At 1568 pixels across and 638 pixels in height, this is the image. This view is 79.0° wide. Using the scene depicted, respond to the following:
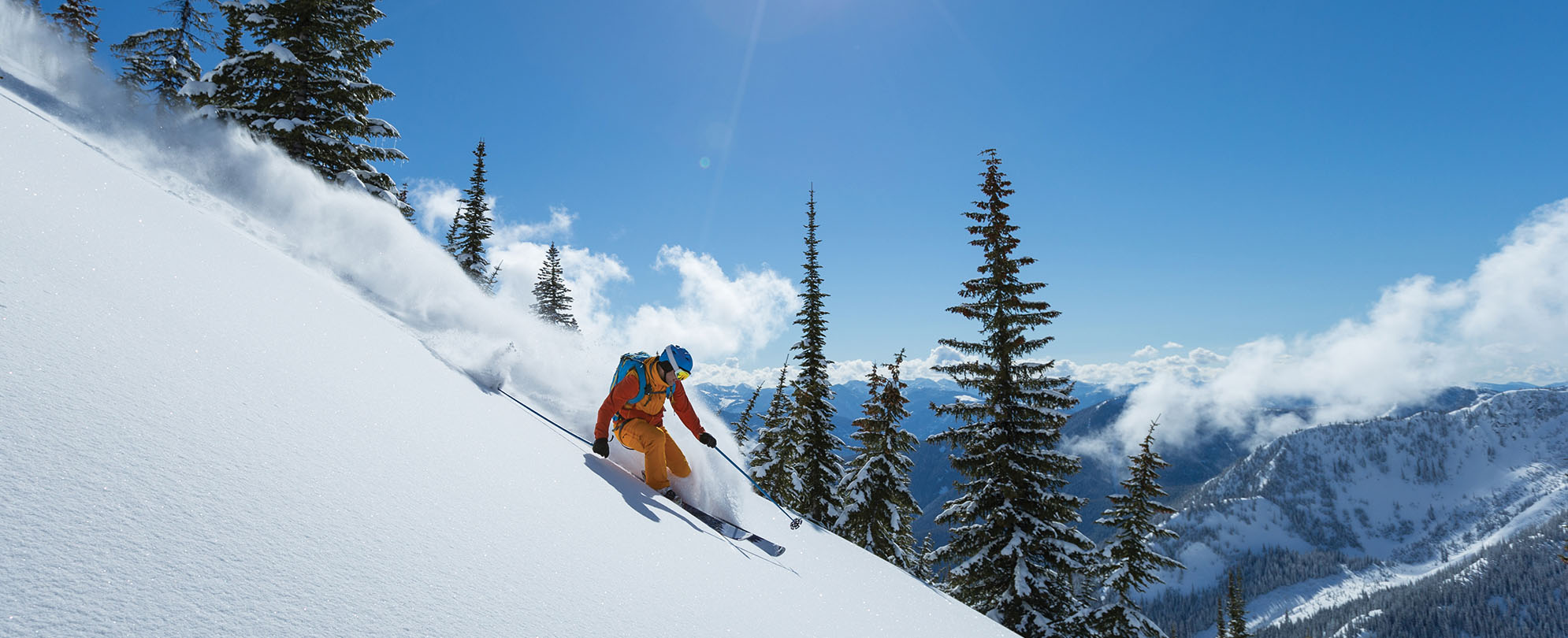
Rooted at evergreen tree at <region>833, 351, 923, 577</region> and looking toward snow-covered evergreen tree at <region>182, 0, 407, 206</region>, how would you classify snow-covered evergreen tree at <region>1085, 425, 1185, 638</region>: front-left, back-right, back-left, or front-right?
back-left

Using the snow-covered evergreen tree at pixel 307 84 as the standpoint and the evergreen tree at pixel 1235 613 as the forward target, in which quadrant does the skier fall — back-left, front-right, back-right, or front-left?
front-right

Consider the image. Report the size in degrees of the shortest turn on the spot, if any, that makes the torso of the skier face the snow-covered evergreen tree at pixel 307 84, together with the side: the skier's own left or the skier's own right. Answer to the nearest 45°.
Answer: approximately 180°

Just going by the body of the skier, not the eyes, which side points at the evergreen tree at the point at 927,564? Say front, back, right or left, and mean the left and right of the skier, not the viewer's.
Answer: left

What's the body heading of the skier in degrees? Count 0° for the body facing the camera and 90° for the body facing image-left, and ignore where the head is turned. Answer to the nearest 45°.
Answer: approximately 315°

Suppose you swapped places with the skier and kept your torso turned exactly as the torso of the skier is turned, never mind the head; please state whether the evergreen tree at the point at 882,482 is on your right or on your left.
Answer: on your left

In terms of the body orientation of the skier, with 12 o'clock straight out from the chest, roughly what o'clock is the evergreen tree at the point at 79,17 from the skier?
The evergreen tree is roughly at 6 o'clock from the skier.

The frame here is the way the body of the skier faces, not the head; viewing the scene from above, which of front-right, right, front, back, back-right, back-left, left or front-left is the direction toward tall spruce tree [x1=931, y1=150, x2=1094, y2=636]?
left

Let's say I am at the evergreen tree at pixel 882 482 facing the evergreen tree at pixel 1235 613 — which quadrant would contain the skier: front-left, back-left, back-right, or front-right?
back-right

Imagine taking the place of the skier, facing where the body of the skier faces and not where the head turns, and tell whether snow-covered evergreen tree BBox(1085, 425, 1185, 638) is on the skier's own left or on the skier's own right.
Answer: on the skier's own left

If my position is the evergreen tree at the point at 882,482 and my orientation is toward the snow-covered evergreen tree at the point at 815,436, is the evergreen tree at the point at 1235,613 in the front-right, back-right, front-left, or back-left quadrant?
back-right

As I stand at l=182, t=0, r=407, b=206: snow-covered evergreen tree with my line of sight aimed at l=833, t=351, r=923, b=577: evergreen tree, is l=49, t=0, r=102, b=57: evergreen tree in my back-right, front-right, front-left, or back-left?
back-left
